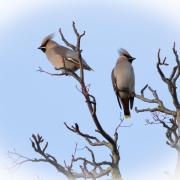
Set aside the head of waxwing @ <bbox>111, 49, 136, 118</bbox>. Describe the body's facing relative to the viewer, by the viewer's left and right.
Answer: facing the viewer and to the right of the viewer

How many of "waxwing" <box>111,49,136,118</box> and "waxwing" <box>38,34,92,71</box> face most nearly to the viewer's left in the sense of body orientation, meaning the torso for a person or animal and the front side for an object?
1

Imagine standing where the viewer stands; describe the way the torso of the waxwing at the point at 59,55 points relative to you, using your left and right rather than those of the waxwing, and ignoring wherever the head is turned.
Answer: facing to the left of the viewer

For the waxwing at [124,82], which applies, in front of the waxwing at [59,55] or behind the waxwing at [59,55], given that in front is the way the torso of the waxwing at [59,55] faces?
behind

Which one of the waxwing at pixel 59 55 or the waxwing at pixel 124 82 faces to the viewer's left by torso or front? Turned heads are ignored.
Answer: the waxwing at pixel 59 55
